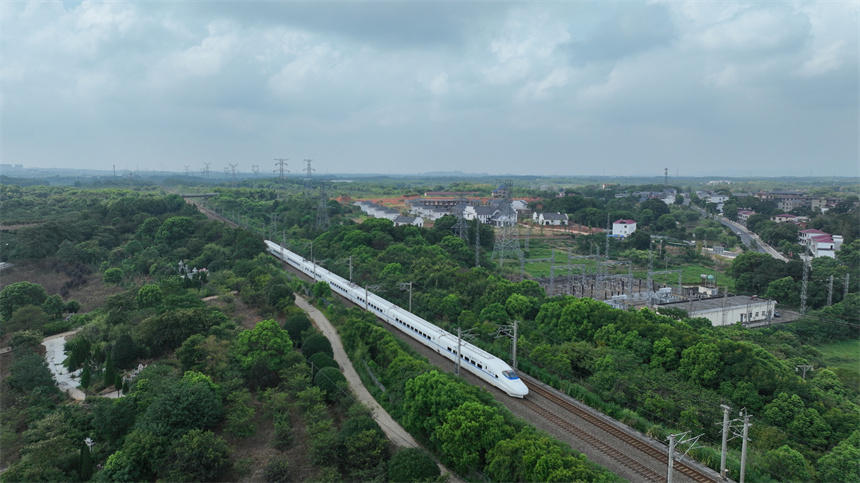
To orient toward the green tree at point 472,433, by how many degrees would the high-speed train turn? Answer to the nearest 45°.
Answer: approximately 45° to its right

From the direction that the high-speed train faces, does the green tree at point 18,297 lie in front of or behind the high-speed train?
behind

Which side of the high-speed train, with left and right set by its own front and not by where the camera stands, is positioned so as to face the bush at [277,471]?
right

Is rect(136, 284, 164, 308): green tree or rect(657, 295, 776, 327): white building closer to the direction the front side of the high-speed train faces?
the white building

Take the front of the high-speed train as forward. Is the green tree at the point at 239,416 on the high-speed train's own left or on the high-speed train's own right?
on the high-speed train's own right

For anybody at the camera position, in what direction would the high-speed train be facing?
facing the viewer and to the right of the viewer

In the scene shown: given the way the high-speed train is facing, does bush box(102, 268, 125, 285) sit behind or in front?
behind

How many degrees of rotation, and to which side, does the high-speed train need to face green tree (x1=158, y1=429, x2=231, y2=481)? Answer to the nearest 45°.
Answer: approximately 90° to its right

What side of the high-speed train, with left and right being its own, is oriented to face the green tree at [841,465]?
front

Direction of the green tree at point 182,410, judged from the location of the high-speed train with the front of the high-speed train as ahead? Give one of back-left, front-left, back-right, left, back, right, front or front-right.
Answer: right

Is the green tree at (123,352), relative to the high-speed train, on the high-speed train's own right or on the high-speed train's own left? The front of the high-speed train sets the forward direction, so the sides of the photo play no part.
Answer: on the high-speed train's own right

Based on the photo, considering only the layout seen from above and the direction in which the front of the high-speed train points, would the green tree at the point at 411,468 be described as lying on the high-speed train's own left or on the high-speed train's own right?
on the high-speed train's own right

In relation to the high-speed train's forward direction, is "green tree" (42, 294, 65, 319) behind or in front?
behind

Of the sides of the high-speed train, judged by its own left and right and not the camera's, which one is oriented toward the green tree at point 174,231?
back
